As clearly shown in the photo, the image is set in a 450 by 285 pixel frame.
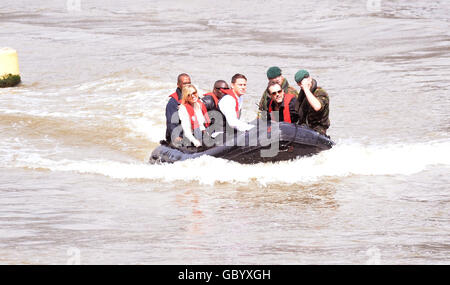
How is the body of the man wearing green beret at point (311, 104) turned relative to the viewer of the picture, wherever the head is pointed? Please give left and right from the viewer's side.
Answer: facing the viewer and to the left of the viewer

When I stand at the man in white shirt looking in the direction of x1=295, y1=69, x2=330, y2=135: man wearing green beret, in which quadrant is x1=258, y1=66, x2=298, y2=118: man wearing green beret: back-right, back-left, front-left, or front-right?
front-left
